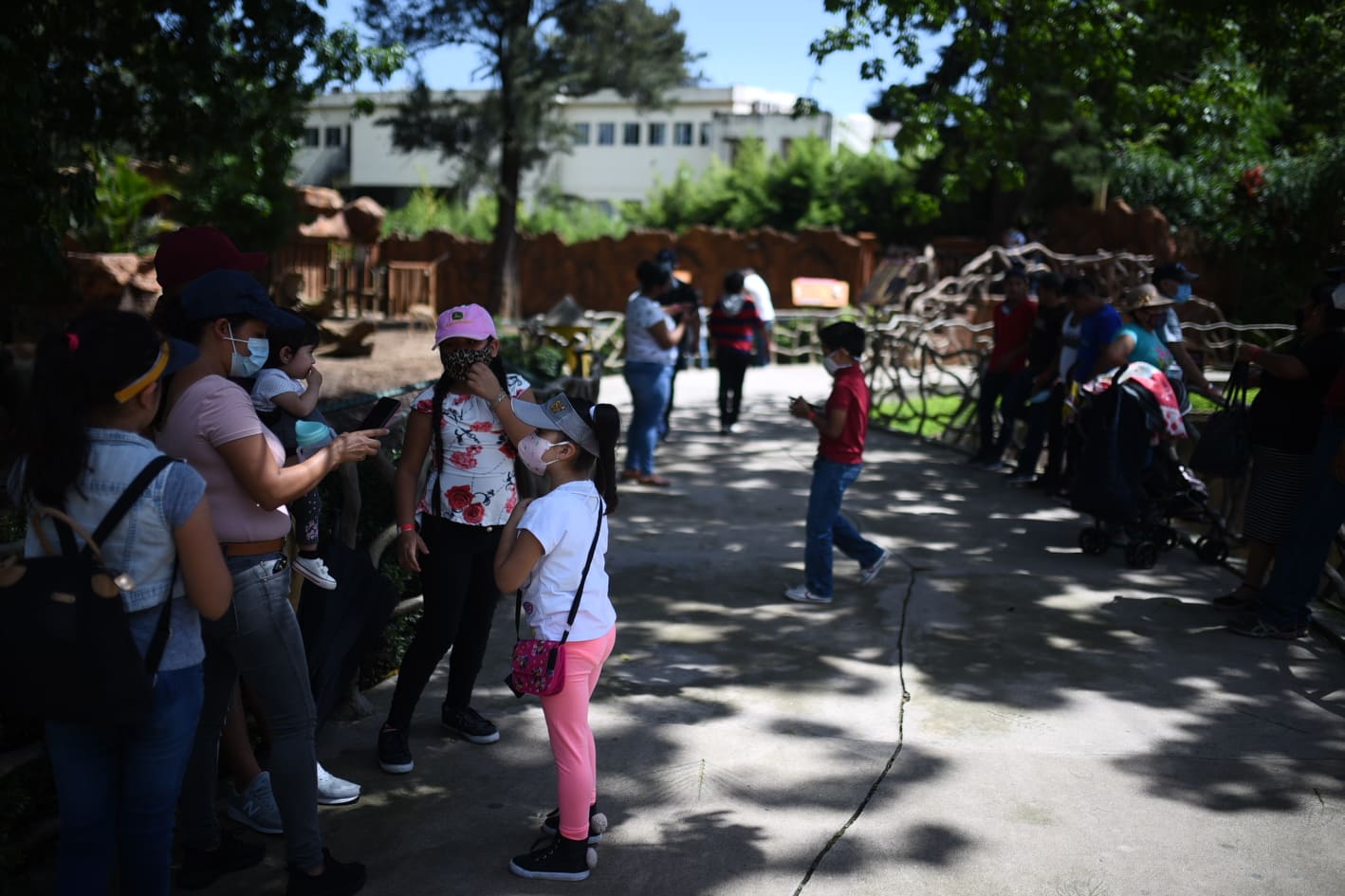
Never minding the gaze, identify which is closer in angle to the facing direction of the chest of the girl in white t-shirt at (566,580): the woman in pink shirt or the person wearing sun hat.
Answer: the woman in pink shirt

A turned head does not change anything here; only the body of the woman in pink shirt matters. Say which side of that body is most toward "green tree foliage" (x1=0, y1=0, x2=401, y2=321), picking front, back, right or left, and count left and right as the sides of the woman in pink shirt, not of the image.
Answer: left

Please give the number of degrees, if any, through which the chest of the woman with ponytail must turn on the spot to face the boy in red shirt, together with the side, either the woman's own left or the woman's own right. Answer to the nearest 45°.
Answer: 0° — they already face them

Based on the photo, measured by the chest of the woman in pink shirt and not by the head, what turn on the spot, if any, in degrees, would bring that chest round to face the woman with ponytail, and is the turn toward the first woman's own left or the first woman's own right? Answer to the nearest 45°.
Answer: approximately 135° to the first woman's own right

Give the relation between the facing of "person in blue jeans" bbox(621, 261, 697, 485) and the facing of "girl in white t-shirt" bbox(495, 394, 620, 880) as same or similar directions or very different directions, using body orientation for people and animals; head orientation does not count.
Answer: very different directions

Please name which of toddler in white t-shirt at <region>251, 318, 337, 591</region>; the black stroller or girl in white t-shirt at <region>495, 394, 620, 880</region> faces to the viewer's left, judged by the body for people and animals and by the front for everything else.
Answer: girl in white t-shirt at <region>495, 394, 620, 880</region>

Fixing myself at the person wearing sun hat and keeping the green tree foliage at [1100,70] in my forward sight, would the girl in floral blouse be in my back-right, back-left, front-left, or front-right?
back-left

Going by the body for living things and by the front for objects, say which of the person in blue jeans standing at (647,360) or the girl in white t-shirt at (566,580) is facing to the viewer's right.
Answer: the person in blue jeans standing

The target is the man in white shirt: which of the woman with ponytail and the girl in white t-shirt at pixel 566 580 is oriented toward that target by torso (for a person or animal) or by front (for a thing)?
the woman with ponytail

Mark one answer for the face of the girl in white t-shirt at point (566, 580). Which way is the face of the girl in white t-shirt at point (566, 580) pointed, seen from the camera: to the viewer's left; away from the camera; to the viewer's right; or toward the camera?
to the viewer's left

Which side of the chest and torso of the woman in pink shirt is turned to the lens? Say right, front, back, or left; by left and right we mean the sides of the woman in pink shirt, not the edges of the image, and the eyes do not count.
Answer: right

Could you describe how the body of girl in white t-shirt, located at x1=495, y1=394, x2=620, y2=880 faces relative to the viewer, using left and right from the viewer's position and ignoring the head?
facing to the left of the viewer

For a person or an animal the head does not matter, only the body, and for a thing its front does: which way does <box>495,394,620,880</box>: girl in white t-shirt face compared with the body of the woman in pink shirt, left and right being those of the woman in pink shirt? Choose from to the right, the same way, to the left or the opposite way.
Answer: the opposite way

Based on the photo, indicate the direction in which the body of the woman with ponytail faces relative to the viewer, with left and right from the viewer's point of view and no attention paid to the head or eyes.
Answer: facing away from the viewer and to the right of the viewer

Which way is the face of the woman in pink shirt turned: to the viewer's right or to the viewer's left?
to the viewer's right
